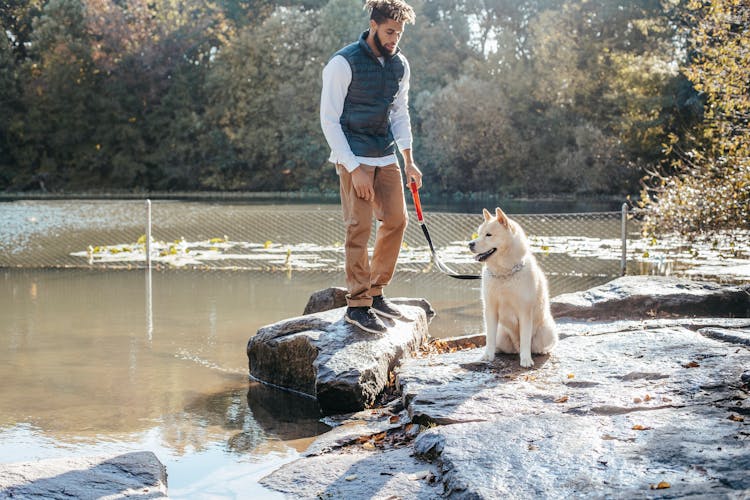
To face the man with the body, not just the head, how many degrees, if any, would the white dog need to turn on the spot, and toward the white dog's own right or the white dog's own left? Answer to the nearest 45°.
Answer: approximately 90° to the white dog's own right

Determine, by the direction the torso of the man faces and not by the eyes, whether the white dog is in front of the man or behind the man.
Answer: in front

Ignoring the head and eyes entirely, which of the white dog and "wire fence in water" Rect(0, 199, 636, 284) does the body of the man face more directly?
the white dog

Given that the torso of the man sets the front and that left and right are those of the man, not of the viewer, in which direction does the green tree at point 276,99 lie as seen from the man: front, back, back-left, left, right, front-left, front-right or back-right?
back-left

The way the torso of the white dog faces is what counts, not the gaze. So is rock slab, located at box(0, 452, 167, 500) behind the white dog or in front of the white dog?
in front

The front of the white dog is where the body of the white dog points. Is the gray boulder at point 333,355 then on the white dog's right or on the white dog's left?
on the white dog's right

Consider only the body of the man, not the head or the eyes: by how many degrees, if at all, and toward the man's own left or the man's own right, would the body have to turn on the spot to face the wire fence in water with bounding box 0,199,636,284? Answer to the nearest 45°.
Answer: approximately 135° to the man's own left

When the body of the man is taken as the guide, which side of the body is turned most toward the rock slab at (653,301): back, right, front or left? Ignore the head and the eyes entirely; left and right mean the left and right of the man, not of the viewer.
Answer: left

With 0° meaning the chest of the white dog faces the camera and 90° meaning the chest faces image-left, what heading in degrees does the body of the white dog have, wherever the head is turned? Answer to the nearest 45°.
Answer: approximately 45°

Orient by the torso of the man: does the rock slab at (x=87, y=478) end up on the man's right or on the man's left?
on the man's right

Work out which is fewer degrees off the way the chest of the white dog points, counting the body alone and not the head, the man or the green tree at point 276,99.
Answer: the man

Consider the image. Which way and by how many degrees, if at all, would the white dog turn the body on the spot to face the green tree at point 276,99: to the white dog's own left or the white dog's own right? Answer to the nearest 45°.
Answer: approximately 135° to the white dog's own right
